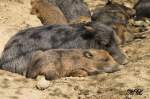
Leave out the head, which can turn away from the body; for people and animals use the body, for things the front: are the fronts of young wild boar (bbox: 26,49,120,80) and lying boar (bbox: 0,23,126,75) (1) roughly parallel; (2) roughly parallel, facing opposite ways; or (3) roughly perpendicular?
roughly parallel

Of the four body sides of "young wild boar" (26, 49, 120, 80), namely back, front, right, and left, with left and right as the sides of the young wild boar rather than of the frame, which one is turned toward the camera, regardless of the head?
right

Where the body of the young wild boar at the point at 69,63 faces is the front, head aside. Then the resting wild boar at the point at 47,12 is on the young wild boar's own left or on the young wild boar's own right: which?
on the young wild boar's own left

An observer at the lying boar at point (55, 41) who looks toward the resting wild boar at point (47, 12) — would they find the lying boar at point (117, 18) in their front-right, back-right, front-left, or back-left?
front-right

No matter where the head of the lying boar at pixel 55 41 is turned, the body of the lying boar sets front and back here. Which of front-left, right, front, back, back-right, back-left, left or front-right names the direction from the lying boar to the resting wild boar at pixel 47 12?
left

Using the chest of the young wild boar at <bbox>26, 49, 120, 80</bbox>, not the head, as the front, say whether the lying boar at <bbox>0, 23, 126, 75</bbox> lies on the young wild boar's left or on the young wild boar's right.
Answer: on the young wild boar's left

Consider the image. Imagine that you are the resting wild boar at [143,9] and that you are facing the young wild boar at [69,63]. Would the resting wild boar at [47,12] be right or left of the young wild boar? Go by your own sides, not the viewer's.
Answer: right

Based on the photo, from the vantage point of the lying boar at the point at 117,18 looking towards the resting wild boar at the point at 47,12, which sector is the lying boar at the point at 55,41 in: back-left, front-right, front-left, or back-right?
front-left

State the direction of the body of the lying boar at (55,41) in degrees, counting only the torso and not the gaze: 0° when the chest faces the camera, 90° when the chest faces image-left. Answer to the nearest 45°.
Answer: approximately 270°

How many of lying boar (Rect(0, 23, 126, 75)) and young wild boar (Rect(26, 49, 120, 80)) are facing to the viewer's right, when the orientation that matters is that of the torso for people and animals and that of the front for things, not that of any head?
2
